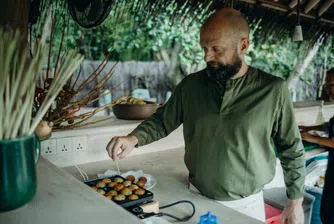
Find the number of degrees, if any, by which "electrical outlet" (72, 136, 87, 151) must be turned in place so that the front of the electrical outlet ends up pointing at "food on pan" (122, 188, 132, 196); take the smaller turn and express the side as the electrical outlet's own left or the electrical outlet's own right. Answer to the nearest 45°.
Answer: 0° — it already faces it

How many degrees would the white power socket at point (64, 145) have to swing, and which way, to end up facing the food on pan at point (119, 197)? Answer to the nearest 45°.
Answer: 0° — it already faces it

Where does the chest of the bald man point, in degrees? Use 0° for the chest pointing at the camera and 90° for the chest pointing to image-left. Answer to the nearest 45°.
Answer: approximately 45°

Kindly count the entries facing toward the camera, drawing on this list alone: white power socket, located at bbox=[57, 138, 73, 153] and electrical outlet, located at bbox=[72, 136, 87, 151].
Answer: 2

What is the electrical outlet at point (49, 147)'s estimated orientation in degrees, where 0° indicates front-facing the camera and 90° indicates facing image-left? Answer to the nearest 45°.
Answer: approximately 0°

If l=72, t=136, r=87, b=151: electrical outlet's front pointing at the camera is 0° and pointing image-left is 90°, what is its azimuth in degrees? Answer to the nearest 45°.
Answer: approximately 0°
